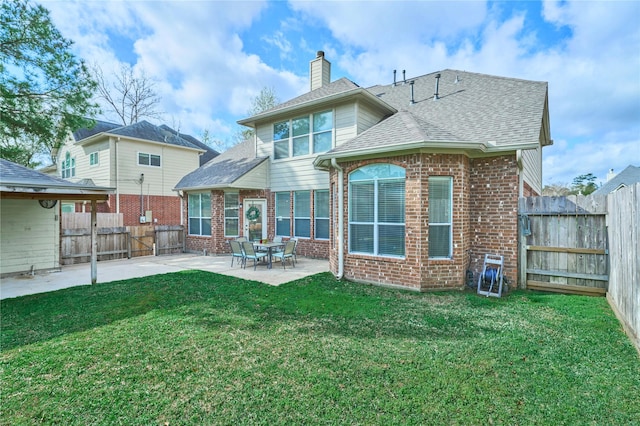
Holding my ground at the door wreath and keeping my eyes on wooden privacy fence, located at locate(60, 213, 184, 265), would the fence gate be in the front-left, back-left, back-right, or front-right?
back-left

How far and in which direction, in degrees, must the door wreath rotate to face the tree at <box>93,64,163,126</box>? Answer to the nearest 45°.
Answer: approximately 135° to its right

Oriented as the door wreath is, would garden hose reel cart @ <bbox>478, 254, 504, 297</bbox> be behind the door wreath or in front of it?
in front

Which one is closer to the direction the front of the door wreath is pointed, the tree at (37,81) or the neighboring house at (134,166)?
the tree

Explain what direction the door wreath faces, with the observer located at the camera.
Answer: facing the viewer
